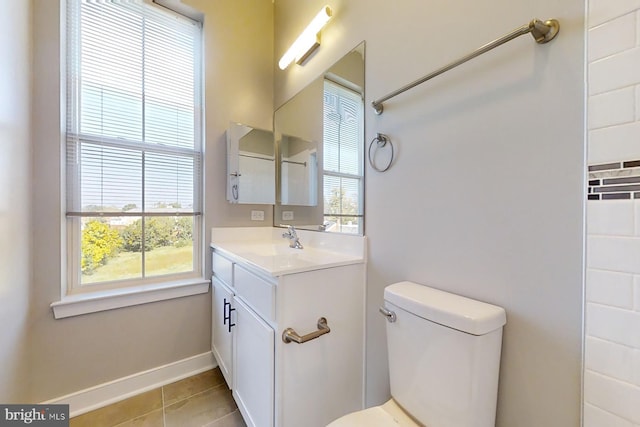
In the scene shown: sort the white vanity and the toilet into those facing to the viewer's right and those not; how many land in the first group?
0

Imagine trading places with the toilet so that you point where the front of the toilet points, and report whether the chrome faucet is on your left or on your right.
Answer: on your right

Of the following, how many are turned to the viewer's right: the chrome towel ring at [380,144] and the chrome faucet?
0

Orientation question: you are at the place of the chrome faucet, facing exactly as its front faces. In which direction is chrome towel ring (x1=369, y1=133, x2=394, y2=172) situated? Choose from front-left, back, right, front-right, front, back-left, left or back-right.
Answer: left

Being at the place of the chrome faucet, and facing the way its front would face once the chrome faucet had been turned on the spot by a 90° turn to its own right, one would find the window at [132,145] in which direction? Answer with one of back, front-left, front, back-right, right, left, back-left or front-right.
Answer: front-left

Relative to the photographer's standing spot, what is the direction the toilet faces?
facing the viewer and to the left of the viewer

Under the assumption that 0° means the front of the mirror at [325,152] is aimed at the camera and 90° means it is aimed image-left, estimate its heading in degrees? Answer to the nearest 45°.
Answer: approximately 45°

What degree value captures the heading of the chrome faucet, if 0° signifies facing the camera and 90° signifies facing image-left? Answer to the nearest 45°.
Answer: approximately 45°

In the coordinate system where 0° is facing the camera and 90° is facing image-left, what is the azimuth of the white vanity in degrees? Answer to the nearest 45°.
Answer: approximately 45°

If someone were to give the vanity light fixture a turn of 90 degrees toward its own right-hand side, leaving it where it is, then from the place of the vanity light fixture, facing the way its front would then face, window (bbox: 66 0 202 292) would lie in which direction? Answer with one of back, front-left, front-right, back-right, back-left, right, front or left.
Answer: front-left

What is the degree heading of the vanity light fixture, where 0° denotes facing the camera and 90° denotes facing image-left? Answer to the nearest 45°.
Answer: approximately 45°

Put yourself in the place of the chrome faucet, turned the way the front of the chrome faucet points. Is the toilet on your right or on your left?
on your left
